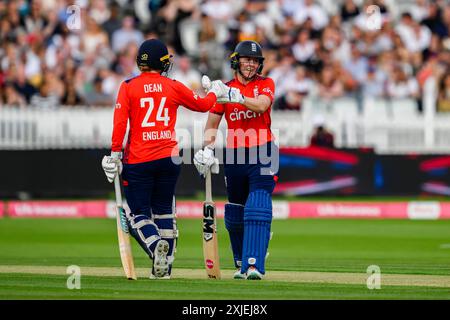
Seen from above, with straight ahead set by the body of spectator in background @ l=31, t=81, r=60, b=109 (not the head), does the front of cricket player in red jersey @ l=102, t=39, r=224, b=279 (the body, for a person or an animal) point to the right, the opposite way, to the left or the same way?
the opposite way

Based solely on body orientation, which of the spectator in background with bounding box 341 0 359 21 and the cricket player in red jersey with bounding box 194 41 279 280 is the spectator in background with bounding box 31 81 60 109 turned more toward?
the cricket player in red jersey

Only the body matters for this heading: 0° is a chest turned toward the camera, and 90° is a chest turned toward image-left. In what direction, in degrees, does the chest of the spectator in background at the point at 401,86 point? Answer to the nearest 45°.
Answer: approximately 0°

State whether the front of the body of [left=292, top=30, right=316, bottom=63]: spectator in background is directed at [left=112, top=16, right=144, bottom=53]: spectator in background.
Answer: no

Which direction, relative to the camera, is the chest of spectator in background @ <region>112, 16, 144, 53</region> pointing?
toward the camera

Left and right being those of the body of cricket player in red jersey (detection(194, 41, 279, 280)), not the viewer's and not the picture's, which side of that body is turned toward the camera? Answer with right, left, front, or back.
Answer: front

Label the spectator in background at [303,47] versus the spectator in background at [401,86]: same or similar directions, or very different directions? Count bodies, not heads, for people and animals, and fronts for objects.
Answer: same or similar directions

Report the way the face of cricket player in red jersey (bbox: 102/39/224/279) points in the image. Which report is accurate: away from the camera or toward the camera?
away from the camera

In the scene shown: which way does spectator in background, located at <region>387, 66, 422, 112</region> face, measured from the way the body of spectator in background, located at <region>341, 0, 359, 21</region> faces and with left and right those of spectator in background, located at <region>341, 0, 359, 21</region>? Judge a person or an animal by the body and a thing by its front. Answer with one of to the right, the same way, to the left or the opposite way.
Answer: the same way

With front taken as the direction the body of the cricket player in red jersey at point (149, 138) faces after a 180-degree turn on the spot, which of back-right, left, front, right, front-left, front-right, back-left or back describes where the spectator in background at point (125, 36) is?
back

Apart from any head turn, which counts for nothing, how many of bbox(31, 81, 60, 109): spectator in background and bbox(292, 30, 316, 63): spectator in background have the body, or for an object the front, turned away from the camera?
0

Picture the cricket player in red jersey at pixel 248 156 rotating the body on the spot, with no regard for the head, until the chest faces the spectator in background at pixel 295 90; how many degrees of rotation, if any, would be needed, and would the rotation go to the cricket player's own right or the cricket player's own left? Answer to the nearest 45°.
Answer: approximately 180°

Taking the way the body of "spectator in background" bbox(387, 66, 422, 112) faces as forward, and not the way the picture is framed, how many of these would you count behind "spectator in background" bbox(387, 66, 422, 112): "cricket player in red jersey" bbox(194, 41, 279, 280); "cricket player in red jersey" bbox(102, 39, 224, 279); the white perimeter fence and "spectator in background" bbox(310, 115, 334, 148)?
0

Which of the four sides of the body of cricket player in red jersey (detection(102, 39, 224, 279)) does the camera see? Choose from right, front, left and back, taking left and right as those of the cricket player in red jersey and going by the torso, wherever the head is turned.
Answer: back

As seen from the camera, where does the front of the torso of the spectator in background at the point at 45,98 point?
toward the camera

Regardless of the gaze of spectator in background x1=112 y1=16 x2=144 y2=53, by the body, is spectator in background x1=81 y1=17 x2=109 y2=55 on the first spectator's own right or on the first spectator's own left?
on the first spectator's own right

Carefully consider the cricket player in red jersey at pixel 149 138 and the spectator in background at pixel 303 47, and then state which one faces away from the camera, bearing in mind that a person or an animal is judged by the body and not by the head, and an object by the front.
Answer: the cricket player in red jersey

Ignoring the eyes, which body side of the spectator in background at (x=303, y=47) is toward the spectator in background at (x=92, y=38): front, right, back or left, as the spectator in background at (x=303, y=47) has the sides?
right
